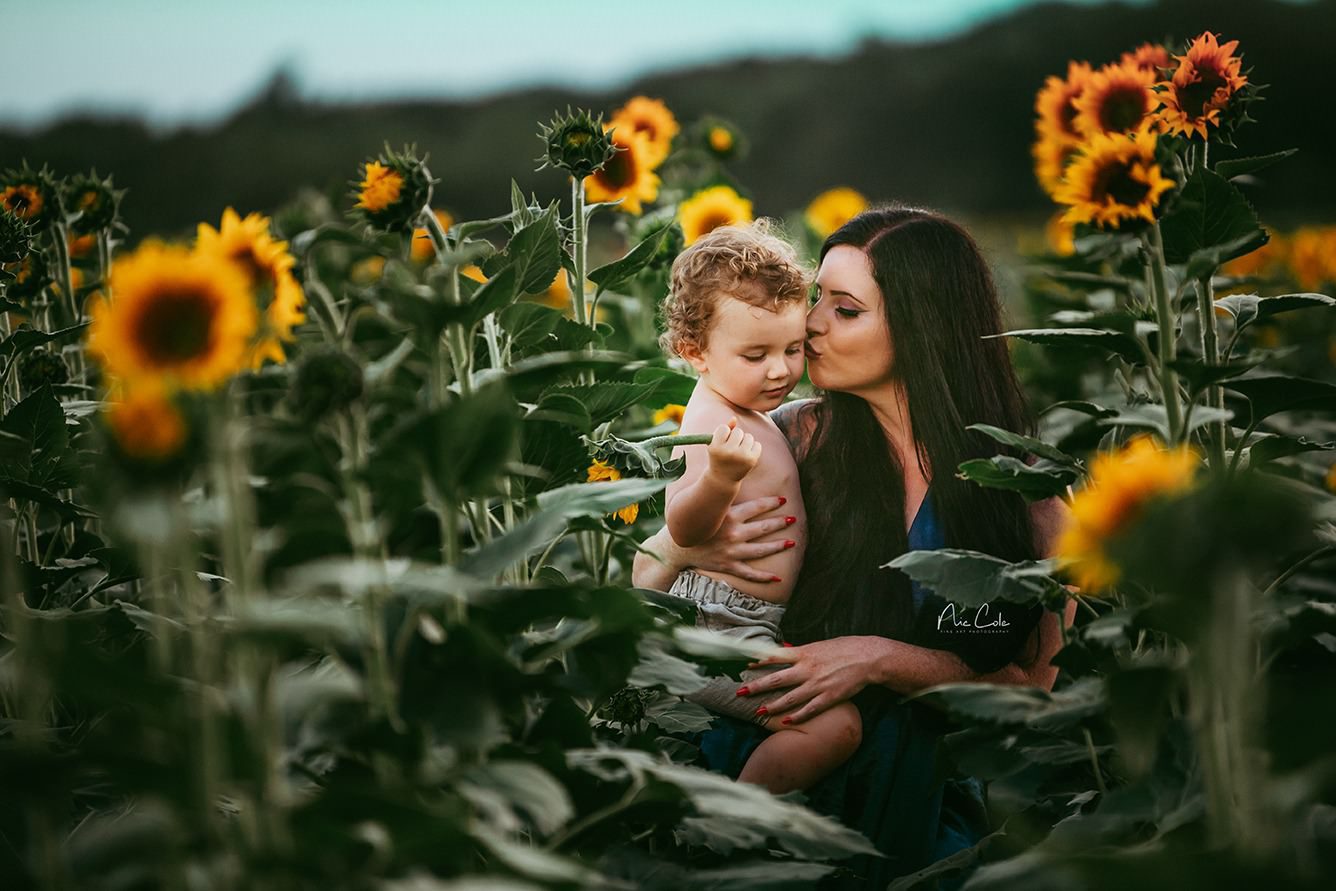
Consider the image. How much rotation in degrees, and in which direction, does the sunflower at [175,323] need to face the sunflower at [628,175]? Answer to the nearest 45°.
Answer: approximately 135° to its left

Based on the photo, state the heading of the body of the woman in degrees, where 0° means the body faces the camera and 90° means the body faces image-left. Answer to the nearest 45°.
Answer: approximately 45°

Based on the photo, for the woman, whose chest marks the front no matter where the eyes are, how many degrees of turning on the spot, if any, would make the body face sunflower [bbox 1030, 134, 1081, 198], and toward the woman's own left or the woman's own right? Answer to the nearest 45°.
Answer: approximately 180°

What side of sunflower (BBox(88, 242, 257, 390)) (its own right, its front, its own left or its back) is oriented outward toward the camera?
front

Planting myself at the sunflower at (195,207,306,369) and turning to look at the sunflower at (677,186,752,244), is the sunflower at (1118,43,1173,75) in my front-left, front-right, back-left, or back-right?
front-right

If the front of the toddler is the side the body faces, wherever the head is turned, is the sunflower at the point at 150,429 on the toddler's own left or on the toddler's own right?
on the toddler's own right

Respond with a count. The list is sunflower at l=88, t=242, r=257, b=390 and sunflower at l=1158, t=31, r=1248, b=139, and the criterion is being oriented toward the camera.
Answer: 2

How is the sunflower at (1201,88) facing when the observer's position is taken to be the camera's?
facing the viewer
